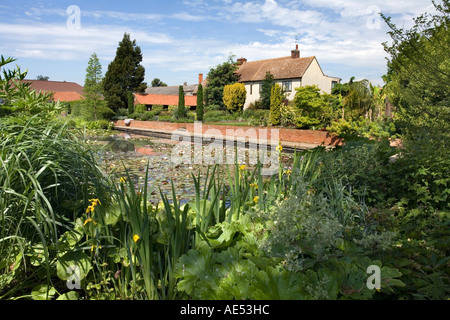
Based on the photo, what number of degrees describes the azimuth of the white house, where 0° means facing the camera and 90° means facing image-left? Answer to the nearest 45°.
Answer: approximately 45°

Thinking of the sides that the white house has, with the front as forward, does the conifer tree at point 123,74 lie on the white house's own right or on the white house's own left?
on the white house's own right

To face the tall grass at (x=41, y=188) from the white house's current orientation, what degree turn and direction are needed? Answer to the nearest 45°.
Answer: approximately 45° to its left

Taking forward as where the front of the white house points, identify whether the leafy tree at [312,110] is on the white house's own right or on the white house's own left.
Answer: on the white house's own left

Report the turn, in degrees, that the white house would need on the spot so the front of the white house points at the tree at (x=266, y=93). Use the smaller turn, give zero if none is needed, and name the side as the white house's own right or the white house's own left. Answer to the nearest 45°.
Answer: approximately 45° to the white house's own left

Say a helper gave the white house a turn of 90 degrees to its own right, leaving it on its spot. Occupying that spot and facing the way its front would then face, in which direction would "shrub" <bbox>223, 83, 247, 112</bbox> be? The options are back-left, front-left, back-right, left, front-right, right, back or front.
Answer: left

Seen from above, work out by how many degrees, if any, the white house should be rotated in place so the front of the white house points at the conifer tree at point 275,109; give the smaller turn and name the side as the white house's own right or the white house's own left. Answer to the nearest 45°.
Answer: approximately 45° to the white house's own left
